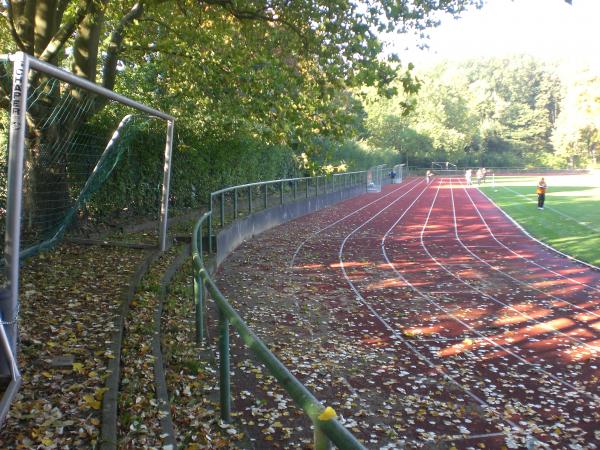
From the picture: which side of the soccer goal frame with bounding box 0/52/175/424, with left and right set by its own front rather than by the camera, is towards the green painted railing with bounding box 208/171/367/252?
left

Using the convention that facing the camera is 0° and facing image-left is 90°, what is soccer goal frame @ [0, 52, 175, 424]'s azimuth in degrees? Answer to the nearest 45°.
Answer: approximately 270°
